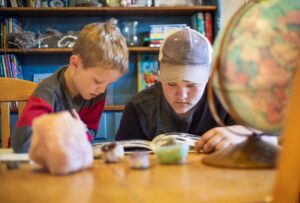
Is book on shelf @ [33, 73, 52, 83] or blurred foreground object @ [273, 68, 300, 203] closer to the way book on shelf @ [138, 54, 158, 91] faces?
the blurred foreground object

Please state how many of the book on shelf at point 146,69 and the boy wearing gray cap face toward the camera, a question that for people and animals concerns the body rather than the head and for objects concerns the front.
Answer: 2

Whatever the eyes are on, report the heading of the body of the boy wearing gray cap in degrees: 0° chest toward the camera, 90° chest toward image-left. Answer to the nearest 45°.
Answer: approximately 0°

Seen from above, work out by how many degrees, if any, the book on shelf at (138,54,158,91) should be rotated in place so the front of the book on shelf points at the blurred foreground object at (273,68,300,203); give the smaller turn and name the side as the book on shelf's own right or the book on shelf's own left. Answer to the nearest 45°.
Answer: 0° — it already faces it

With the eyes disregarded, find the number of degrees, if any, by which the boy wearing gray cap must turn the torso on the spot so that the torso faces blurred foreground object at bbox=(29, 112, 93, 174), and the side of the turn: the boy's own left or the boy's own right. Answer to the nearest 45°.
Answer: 0° — they already face it

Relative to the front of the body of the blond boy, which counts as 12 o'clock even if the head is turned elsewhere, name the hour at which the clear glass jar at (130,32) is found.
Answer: The clear glass jar is roughly at 8 o'clock from the blond boy.

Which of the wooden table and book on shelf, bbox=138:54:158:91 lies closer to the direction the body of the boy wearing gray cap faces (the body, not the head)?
the wooden table

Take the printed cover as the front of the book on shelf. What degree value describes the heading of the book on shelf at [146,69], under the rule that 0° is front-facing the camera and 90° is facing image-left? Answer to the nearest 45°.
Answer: approximately 0°

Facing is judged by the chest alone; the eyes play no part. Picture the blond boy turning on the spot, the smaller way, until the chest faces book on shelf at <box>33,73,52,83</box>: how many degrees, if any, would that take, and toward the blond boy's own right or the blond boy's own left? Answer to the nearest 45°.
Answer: approximately 135° to the blond boy's own left

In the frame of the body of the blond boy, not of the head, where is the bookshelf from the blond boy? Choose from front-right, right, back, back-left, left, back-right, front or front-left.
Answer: back-left
